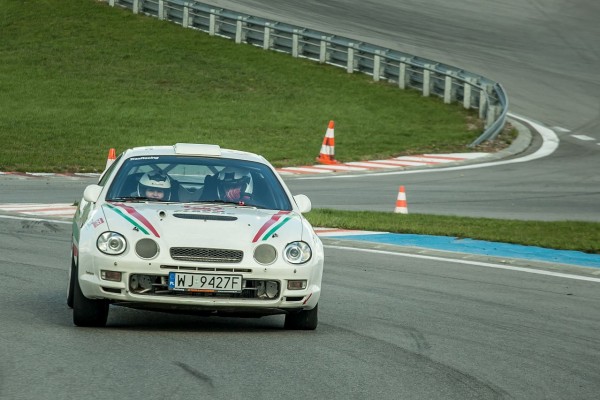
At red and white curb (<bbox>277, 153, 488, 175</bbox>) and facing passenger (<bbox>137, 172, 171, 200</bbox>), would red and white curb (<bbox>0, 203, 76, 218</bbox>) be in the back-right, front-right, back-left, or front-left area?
front-right

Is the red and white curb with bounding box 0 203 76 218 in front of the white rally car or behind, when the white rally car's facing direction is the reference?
behind

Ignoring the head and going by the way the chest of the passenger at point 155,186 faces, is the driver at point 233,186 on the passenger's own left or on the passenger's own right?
on the passenger's own left

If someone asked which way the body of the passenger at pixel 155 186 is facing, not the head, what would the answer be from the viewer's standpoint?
toward the camera

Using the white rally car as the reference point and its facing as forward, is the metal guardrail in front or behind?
behind

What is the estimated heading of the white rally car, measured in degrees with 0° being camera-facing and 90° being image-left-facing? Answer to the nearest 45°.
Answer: approximately 0°

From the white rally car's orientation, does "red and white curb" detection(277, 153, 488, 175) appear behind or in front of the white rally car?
behind
